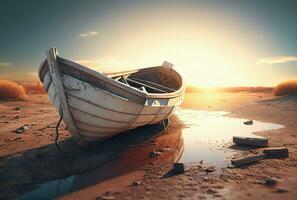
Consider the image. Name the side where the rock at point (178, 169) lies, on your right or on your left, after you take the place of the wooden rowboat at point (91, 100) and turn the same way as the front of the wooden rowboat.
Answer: on your left

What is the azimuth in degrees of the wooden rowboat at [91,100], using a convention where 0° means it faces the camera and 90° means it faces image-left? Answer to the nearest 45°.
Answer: approximately 45°

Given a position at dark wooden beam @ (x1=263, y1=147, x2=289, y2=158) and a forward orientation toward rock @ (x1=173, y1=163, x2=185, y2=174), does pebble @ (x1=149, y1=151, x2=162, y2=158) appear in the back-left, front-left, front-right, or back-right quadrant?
front-right

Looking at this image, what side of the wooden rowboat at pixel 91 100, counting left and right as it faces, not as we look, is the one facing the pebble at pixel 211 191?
left

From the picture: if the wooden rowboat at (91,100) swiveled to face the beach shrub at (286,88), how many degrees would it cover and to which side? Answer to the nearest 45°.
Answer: approximately 180°

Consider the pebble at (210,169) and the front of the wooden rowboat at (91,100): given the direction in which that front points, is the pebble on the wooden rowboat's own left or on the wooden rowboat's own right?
on the wooden rowboat's own left

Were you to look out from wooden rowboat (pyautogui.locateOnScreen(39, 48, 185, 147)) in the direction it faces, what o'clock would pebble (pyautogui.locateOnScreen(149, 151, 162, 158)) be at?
The pebble is roughly at 7 o'clock from the wooden rowboat.

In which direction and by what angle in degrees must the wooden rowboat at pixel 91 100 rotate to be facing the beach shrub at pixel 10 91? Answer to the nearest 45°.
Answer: approximately 90° to its right

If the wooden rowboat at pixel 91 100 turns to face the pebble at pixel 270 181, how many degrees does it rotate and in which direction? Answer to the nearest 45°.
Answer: approximately 90° to its left

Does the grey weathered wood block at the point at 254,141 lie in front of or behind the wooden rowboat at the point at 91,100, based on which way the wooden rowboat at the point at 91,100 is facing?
behind

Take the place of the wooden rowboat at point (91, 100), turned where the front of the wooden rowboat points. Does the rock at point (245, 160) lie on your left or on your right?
on your left
